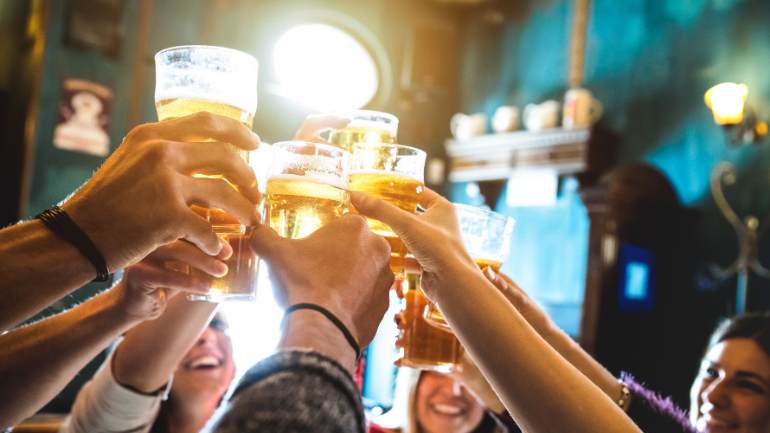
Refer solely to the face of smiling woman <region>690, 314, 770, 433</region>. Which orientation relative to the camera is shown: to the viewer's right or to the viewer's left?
to the viewer's left

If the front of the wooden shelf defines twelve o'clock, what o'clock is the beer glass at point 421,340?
The beer glass is roughly at 12 o'clock from the wooden shelf.

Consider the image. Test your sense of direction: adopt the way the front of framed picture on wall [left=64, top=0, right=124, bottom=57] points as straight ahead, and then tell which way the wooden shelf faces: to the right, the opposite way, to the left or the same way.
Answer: to the right

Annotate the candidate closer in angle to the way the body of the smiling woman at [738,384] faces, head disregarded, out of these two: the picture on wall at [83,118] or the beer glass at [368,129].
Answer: the beer glass

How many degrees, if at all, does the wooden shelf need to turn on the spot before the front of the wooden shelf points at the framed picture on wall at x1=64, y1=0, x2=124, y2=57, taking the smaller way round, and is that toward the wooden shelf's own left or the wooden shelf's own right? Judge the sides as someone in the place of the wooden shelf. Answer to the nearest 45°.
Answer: approximately 45° to the wooden shelf's own right

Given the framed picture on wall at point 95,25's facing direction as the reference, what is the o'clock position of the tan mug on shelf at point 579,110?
The tan mug on shelf is roughly at 11 o'clock from the framed picture on wall.

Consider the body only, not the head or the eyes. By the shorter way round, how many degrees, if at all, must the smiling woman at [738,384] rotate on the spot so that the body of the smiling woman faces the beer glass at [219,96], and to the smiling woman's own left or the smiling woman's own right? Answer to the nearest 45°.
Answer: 0° — they already face it

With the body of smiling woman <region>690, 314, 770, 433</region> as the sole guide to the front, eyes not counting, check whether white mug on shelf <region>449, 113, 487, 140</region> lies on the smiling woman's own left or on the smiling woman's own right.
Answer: on the smiling woman's own right

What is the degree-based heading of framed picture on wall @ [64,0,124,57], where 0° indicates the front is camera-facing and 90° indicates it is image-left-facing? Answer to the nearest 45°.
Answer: approximately 315°

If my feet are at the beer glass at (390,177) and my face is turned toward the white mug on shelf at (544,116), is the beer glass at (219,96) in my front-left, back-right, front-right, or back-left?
back-left
